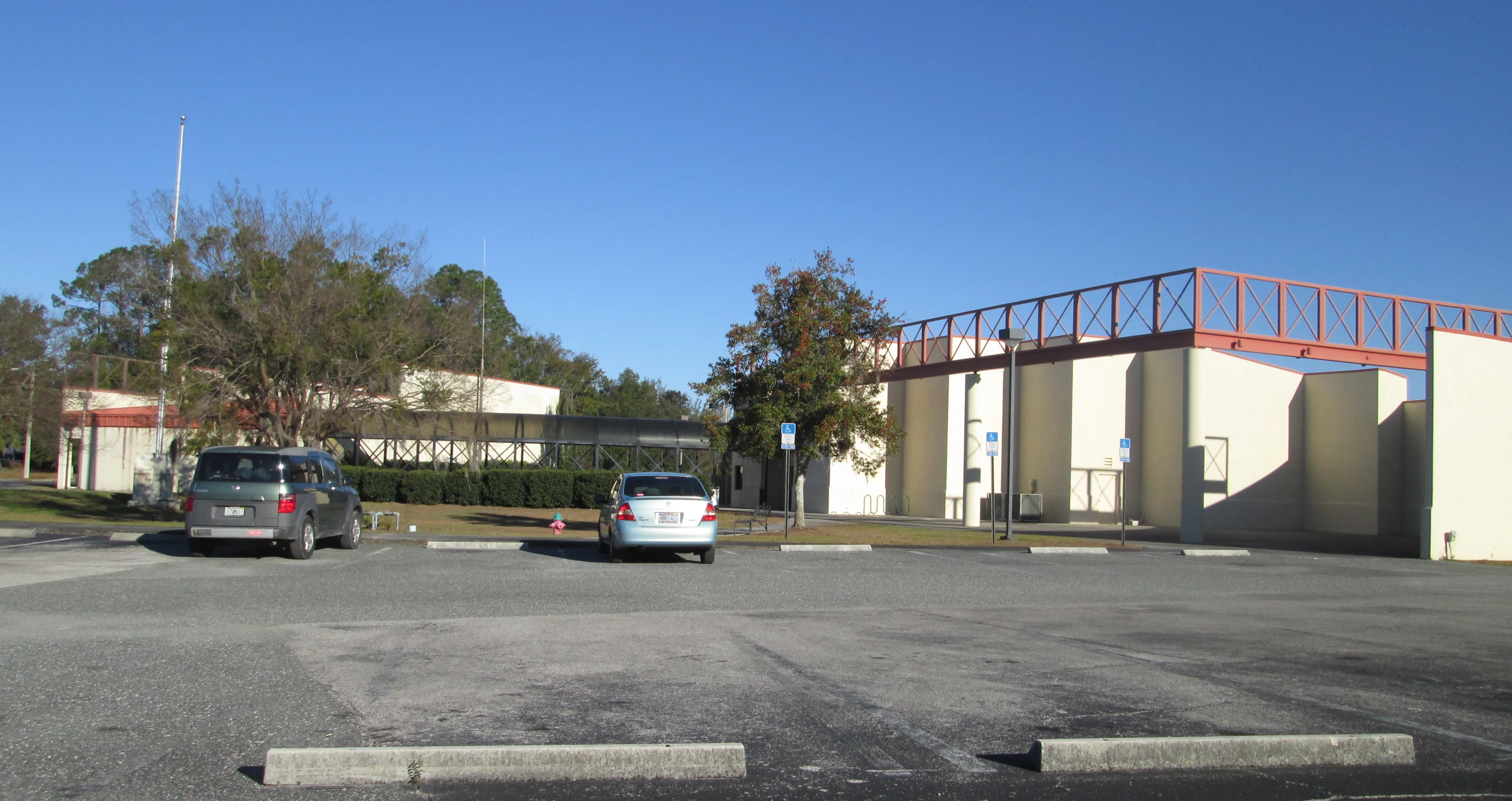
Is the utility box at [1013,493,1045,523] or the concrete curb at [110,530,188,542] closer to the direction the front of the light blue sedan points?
the utility box

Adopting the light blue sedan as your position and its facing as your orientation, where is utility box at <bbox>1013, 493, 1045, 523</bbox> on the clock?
The utility box is roughly at 1 o'clock from the light blue sedan.

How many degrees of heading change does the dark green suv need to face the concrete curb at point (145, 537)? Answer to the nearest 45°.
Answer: approximately 45° to its left

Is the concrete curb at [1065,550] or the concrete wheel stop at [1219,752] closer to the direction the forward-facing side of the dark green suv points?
the concrete curb

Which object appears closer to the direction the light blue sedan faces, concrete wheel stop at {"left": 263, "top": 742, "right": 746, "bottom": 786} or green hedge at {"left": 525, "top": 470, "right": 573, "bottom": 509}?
the green hedge

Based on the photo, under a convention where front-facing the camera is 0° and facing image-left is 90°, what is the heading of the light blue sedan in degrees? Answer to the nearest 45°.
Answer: approximately 180°

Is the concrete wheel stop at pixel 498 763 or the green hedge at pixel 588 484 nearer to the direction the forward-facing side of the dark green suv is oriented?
the green hedge

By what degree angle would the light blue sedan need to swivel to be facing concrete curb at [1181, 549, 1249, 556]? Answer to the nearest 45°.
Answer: approximately 45° to its right

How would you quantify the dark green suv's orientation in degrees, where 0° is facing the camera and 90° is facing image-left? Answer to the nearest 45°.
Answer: approximately 225°

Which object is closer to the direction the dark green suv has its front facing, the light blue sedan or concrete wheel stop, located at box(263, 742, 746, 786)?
the light blue sedan

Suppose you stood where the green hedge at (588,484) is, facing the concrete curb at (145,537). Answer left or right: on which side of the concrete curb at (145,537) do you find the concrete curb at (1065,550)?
left

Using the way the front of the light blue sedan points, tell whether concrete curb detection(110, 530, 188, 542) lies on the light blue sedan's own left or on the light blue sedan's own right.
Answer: on the light blue sedan's own left
